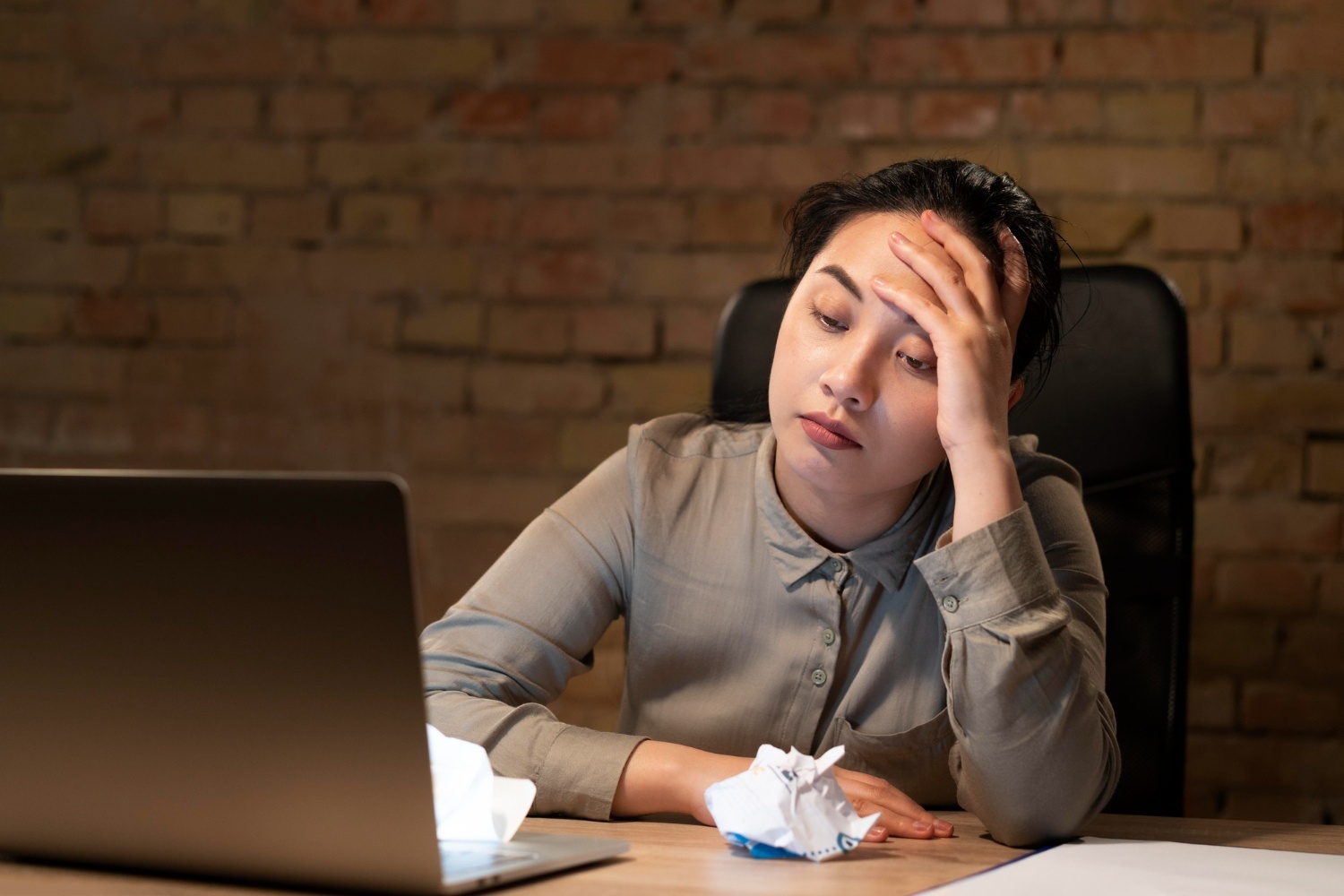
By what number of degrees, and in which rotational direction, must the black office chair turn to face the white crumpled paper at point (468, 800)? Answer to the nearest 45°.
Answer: approximately 45° to its right

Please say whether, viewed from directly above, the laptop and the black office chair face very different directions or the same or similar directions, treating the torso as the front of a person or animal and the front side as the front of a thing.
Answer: very different directions

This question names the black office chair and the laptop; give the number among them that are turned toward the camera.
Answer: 1

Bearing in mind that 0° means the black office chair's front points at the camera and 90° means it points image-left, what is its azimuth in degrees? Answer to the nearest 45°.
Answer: approximately 0°

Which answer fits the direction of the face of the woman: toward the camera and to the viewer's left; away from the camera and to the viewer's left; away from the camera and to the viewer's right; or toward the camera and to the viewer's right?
toward the camera and to the viewer's left

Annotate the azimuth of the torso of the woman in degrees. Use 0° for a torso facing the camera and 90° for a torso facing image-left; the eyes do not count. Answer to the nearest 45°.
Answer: approximately 0°

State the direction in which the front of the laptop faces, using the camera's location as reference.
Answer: facing away from the viewer and to the right of the viewer
